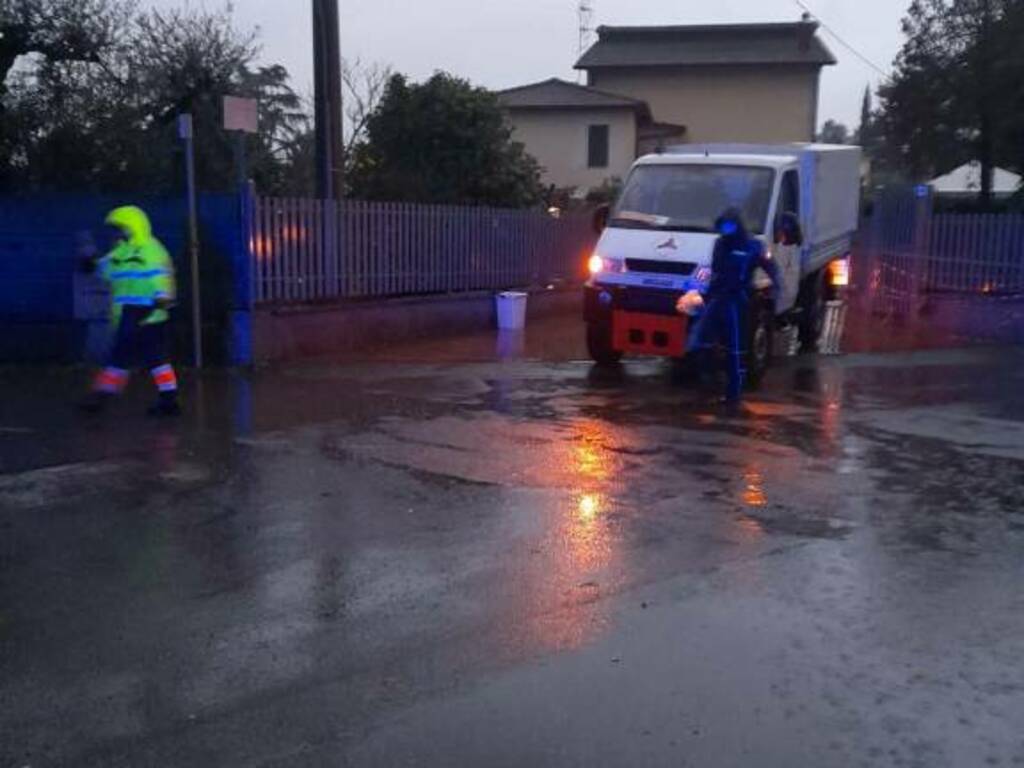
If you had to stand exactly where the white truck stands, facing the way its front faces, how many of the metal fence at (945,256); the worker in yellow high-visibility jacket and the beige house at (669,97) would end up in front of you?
1

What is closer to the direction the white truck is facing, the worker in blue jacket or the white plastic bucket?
the worker in blue jacket

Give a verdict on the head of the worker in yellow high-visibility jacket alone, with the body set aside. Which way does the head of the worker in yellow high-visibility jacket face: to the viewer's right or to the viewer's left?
to the viewer's left

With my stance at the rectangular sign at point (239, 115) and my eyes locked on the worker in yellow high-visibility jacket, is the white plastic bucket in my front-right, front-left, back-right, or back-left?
back-left

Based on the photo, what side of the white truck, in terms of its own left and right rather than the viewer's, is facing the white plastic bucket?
right

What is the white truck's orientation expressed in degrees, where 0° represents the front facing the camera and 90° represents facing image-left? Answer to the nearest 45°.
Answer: approximately 45°

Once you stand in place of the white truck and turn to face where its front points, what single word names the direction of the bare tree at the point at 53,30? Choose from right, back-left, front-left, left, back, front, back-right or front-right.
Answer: front-right

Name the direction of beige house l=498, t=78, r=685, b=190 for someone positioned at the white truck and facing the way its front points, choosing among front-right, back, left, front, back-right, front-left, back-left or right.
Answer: back-right
